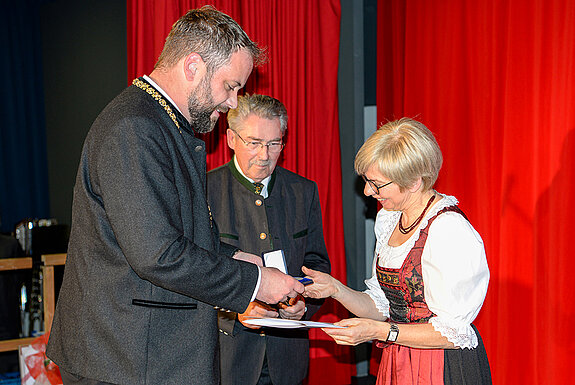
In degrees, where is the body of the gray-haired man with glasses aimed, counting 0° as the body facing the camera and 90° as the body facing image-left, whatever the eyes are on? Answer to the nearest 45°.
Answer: approximately 0°

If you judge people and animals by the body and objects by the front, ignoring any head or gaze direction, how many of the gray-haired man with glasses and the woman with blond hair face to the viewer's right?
0

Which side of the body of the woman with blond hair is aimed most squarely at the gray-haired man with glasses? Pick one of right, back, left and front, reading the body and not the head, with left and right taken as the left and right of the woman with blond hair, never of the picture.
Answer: right

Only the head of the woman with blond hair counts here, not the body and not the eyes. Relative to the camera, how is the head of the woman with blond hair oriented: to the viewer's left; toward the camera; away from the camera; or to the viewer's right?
to the viewer's left

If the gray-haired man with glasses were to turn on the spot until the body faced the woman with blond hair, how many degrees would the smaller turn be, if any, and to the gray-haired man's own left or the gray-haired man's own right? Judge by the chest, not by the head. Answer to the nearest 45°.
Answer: approximately 45° to the gray-haired man's own left

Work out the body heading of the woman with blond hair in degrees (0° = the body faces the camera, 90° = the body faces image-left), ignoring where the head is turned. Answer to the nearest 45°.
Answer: approximately 45°
